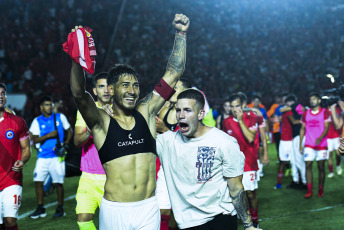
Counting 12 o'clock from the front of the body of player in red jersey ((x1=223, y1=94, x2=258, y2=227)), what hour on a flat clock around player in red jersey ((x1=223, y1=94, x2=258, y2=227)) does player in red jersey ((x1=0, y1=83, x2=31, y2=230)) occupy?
player in red jersey ((x1=0, y1=83, x2=31, y2=230)) is roughly at 2 o'clock from player in red jersey ((x1=223, y1=94, x2=258, y2=227)).

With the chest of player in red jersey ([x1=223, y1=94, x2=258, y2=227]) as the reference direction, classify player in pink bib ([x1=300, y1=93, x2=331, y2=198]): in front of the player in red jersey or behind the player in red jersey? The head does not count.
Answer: behind

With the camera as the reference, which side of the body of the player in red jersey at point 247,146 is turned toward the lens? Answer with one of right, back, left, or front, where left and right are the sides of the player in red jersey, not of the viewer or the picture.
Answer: front

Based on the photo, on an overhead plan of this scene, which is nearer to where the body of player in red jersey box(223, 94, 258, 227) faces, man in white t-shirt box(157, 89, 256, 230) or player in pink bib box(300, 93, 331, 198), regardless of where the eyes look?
the man in white t-shirt

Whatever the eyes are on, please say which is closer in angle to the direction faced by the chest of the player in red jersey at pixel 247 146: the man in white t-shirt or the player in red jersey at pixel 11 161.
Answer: the man in white t-shirt

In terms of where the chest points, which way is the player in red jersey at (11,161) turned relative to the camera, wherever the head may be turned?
toward the camera

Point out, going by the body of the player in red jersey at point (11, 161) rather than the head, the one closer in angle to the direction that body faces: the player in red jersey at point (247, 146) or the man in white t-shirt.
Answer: the man in white t-shirt

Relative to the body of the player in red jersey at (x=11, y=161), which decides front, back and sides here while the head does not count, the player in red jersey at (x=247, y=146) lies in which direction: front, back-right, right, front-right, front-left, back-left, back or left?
left

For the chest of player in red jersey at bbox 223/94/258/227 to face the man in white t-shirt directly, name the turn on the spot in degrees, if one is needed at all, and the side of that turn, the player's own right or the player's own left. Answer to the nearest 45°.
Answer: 0° — they already face them

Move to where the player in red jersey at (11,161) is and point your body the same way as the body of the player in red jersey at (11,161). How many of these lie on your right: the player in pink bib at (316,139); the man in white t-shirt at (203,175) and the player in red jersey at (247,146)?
0

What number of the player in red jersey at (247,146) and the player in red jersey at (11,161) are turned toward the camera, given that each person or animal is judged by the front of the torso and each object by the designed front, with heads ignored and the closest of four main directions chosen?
2

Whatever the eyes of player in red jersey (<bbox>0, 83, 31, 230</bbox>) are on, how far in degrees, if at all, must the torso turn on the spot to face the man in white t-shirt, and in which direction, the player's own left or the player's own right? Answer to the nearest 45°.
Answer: approximately 45° to the player's own left

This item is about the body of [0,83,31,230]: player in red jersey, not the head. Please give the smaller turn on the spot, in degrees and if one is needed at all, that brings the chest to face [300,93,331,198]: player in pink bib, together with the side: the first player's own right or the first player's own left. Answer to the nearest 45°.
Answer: approximately 90° to the first player's own left
